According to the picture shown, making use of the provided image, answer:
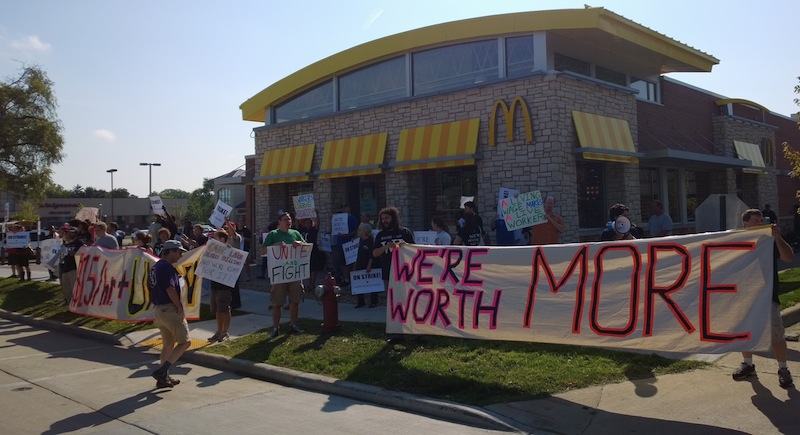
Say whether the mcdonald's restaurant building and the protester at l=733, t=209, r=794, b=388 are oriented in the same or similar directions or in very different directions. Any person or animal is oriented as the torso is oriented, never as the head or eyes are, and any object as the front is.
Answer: same or similar directions

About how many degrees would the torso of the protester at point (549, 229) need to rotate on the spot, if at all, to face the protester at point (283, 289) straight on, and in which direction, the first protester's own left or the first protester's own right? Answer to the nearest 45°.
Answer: approximately 90° to the first protester's own right

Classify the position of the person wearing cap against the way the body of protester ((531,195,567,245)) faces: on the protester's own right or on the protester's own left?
on the protester's own right

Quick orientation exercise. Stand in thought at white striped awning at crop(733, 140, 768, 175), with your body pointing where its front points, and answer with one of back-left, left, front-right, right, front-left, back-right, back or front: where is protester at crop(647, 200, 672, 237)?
front-right

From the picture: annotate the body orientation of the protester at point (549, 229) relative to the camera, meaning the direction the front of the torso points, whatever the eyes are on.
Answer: toward the camera

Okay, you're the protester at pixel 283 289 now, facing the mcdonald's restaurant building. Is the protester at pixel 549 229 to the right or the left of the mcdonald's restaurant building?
right

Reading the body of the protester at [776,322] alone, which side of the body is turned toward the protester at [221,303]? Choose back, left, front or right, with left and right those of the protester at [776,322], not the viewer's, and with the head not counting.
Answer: right

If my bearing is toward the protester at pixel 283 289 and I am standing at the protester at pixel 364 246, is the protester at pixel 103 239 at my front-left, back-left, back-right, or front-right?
front-right

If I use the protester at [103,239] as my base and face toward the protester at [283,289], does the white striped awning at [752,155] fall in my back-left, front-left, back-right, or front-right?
front-left

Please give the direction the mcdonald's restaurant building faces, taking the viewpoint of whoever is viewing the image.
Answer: facing the viewer and to the left of the viewer

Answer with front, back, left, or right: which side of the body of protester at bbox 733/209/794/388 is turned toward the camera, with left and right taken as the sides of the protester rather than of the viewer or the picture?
front

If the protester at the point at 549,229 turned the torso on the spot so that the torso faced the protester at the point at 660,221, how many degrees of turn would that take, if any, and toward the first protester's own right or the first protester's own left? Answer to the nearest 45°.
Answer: approximately 135° to the first protester's own left
